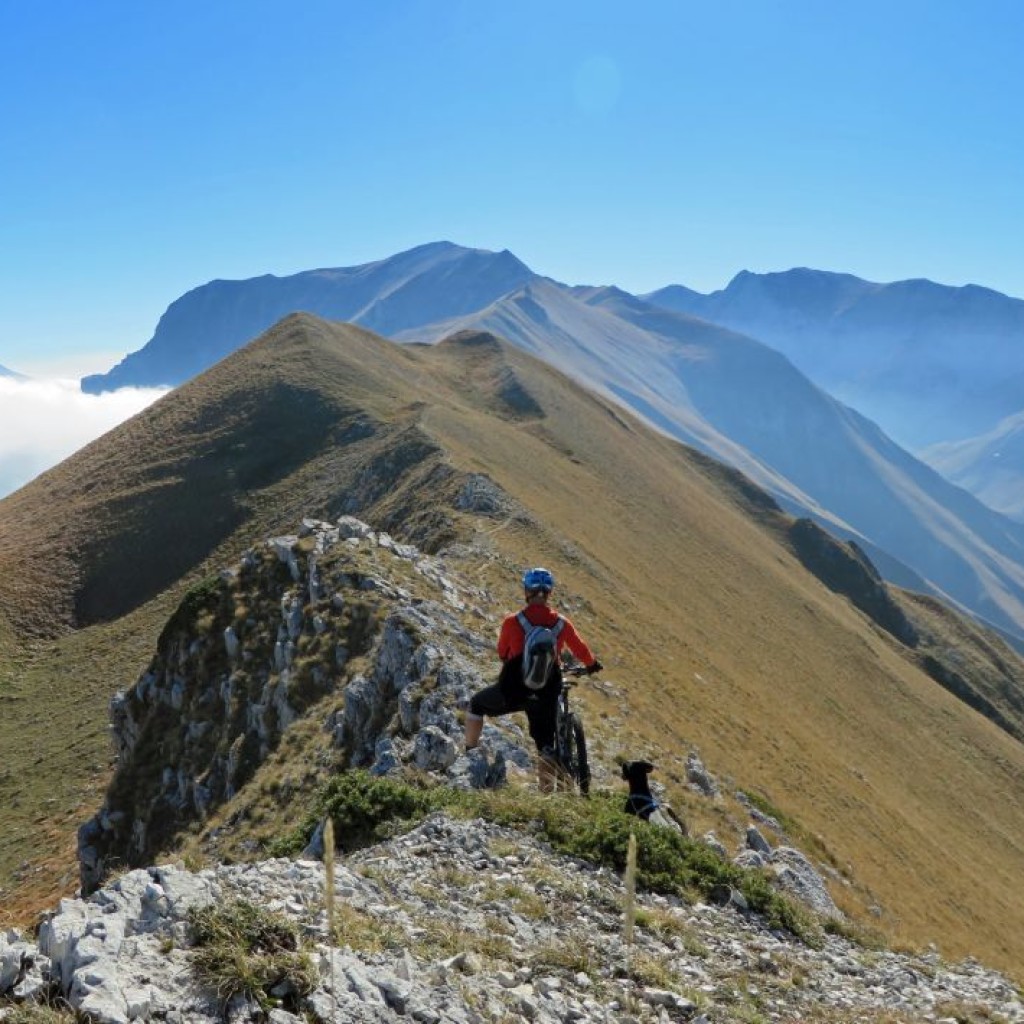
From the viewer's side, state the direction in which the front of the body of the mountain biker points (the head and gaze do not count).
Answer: away from the camera

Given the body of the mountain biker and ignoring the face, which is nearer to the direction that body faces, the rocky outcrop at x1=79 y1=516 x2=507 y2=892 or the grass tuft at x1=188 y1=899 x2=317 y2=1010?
the rocky outcrop

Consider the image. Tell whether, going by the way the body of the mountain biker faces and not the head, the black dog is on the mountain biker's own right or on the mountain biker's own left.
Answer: on the mountain biker's own right

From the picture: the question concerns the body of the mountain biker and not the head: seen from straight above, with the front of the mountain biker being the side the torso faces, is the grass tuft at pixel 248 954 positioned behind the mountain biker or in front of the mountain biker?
behind
